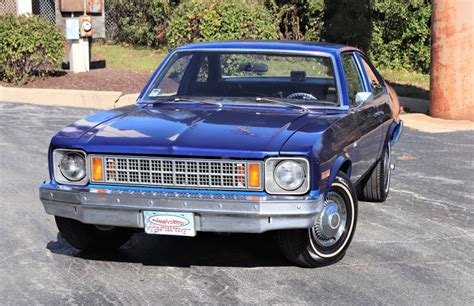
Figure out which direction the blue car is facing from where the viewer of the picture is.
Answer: facing the viewer and to the left of the viewer

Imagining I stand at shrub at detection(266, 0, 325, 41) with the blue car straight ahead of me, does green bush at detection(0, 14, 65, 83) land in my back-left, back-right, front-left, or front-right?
front-right

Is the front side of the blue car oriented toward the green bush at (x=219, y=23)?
no

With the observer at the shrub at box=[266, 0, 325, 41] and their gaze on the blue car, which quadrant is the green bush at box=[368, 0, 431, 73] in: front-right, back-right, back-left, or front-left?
front-left

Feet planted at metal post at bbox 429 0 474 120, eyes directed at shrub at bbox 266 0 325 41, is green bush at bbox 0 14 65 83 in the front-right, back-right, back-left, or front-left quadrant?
front-left

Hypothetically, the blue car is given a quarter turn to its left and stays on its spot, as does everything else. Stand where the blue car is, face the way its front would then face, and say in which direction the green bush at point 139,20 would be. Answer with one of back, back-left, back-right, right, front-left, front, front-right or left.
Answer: back-left

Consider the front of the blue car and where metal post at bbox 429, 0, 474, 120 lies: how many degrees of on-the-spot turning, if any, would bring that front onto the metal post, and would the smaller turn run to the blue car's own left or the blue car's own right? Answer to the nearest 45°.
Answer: approximately 180°

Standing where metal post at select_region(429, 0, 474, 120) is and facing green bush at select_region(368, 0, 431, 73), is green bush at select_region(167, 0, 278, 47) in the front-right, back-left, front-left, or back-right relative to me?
front-left

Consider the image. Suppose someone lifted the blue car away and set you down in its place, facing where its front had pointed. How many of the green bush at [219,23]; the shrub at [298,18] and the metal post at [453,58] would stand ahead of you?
0

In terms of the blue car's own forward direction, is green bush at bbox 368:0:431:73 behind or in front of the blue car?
behind

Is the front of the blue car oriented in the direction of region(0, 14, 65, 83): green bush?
no

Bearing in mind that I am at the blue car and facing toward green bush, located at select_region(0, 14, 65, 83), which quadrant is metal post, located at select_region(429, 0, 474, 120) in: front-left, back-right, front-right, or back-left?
front-right
